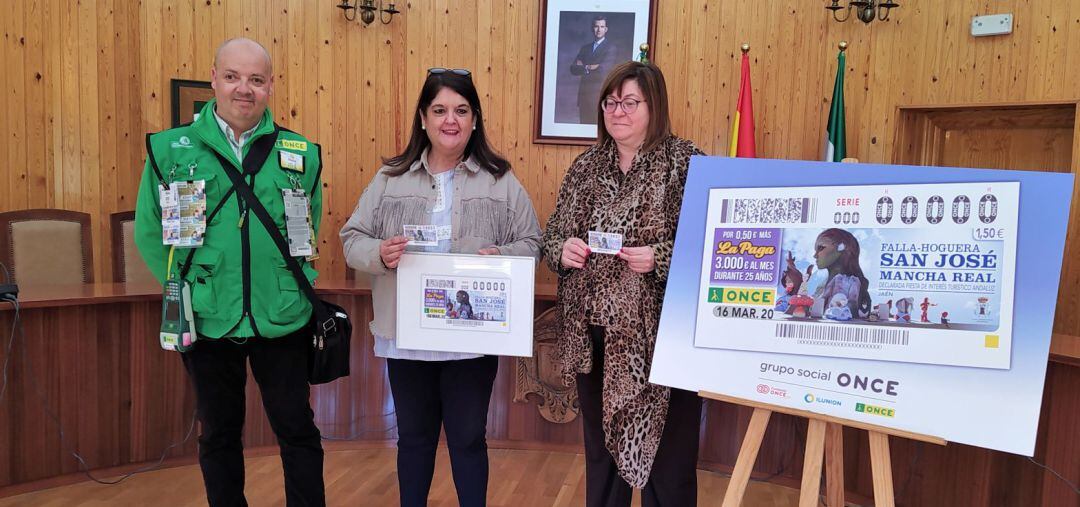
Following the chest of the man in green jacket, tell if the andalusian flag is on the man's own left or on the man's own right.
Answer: on the man's own left

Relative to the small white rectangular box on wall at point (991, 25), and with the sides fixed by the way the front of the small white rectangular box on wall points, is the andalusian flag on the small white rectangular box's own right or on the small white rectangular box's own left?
on the small white rectangular box's own right

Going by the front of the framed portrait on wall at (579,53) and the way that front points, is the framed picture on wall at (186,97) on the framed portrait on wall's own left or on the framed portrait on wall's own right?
on the framed portrait on wall's own right

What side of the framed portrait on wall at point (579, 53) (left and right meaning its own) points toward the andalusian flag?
left

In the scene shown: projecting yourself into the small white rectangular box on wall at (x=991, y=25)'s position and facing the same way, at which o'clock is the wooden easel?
The wooden easel is roughly at 12 o'clock from the small white rectangular box on wall.
